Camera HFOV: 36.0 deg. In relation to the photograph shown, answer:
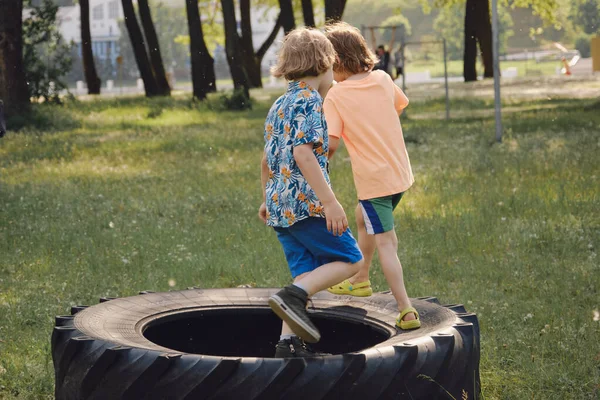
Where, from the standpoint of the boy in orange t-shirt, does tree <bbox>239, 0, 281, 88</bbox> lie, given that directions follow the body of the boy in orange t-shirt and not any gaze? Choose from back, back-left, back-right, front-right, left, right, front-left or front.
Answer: front-right

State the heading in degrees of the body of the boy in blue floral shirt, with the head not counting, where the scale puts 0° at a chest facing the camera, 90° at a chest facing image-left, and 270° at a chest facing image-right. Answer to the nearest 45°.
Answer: approximately 225°

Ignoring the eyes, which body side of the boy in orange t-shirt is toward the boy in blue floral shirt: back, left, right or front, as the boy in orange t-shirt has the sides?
left

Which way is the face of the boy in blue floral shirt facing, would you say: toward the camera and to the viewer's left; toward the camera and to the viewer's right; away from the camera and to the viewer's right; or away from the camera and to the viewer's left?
away from the camera and to the viewer's right

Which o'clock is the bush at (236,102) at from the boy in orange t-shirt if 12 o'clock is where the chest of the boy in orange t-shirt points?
The bush is roughly at 1 o'clock from the boy in orange t-shirt.

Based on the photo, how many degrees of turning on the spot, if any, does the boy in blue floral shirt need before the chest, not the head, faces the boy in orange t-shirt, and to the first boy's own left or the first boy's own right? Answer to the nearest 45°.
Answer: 0° — they already face them

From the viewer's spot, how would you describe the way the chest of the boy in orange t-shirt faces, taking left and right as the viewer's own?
facing away from the viewer and to the left of the viewer
